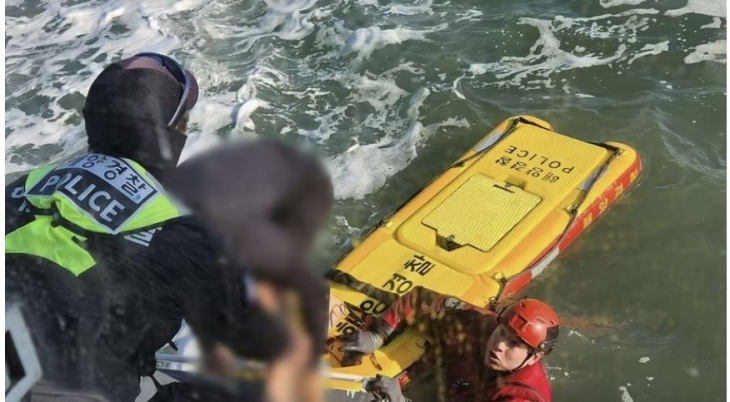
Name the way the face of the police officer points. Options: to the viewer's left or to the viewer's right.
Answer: to the viewer's right

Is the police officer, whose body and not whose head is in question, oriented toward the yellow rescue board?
yes

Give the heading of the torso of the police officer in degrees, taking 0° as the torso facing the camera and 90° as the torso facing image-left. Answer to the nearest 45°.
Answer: approximately 225°
